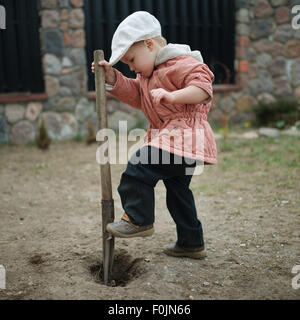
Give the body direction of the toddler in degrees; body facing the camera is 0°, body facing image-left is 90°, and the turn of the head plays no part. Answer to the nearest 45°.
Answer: approximately 90°

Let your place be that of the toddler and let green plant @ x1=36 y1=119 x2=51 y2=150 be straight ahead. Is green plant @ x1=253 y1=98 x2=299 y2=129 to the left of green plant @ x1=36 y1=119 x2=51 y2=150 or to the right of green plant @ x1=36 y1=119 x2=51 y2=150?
right

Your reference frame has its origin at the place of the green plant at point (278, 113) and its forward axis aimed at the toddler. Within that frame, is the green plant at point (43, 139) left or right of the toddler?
right

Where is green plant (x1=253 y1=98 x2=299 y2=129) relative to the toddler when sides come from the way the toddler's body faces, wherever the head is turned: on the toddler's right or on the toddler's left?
on the toddler's right

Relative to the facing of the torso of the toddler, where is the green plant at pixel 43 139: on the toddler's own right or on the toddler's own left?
on the toddler's own right
